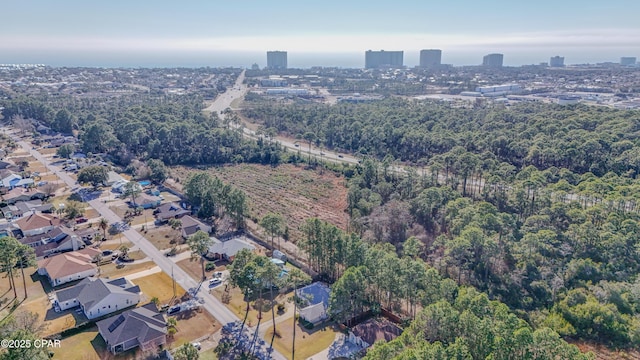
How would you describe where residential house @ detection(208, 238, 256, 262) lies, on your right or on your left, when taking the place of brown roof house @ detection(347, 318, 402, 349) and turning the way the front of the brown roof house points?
on your right

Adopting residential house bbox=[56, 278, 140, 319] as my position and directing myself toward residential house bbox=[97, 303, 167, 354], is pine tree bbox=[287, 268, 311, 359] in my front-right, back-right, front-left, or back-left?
front-left

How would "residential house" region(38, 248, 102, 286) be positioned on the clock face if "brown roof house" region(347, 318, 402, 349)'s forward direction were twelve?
The residential house is roughly at 2 o'clock from the brown roof house.

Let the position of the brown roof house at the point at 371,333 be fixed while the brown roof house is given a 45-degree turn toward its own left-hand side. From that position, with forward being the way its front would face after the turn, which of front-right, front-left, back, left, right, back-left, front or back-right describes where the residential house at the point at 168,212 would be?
back-right

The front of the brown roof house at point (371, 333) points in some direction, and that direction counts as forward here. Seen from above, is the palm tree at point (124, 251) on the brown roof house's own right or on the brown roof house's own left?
on the brown roof house's own right

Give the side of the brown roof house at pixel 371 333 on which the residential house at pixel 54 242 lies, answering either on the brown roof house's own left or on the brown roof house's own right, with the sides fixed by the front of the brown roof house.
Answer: on the brown roof house's own right

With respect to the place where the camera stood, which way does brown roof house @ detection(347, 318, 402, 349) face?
facing the viewer and to the left of the viewer

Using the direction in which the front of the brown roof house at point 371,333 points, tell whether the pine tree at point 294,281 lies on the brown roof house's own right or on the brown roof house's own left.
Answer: on the brown roof house's own right

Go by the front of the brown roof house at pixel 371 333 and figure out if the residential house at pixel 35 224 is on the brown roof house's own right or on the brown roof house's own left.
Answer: on the brown roof house's own right

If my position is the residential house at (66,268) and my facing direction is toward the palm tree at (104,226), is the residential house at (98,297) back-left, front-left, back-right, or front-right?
back-right

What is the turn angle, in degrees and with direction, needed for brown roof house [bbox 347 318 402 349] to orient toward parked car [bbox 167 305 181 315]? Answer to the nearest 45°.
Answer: approximately 45° to its right

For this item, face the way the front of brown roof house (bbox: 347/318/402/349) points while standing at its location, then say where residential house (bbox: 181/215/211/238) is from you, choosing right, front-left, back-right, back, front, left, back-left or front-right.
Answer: right
